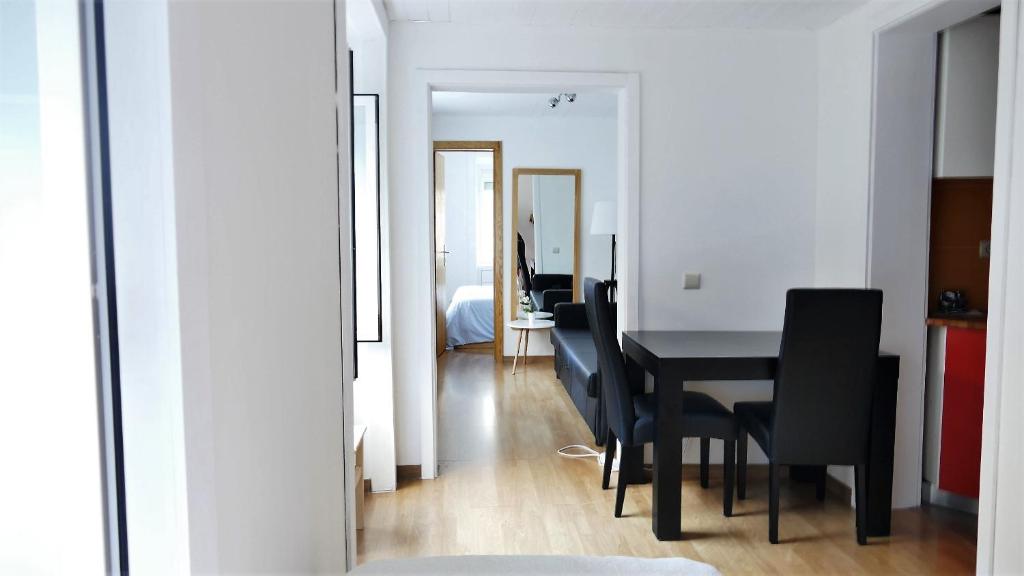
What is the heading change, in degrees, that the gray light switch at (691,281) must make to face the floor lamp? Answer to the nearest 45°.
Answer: approximately 180°

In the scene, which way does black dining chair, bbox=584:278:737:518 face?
to the viewer's right

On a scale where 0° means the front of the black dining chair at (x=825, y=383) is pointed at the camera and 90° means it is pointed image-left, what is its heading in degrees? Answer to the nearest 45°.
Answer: approximately 135°

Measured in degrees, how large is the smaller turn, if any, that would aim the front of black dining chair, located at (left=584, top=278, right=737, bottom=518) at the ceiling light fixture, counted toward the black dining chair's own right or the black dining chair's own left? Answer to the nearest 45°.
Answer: approximately 90° to the black dining chair's own left

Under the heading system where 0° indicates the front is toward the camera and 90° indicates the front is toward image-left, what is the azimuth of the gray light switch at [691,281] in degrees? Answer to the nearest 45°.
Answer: approximately 0°

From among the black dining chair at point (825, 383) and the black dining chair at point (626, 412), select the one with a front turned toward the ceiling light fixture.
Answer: the black dining chair at point (825, 383)
